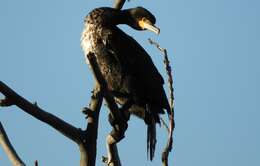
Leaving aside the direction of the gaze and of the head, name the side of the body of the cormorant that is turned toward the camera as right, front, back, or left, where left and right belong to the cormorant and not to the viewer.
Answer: left

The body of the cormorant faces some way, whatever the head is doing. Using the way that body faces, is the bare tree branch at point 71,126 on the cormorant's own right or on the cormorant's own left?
on the cormorant's own left

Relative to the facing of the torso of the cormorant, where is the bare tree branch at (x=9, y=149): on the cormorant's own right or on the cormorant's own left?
on the cormorant's own left
